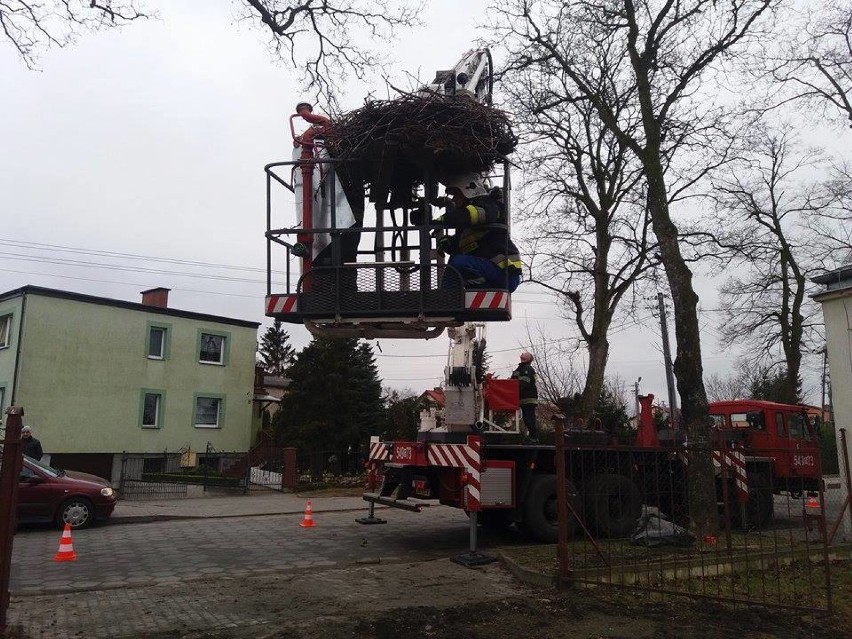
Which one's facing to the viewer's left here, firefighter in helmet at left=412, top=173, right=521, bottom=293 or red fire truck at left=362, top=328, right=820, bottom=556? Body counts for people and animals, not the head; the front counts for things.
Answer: the firefighter in helmet

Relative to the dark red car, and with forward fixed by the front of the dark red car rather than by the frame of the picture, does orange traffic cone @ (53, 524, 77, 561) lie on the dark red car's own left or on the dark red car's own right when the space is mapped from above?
on the dark red car's own right

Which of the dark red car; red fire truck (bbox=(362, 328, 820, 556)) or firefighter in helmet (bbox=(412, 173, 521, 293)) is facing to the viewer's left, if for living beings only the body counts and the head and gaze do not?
the firefighter in helmet

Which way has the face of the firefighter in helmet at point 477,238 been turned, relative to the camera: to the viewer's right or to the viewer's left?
to the viewer's left

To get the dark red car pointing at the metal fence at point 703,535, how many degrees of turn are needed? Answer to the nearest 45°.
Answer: approximately 45° to its right

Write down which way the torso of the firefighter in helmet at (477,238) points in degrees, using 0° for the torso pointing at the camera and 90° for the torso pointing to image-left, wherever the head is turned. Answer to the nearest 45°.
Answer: approximately 90°

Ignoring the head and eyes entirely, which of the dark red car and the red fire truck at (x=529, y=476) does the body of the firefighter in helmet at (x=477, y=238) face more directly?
the dark red car

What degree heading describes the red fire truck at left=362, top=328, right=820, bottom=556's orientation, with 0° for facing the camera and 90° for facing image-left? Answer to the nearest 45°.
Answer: approximately 225°

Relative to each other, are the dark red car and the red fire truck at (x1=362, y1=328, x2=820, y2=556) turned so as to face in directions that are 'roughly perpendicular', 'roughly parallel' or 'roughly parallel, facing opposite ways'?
roughly parallel

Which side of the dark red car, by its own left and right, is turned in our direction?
right

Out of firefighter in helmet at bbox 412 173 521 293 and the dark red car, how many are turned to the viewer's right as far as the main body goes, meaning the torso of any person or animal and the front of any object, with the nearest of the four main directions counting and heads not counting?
1
